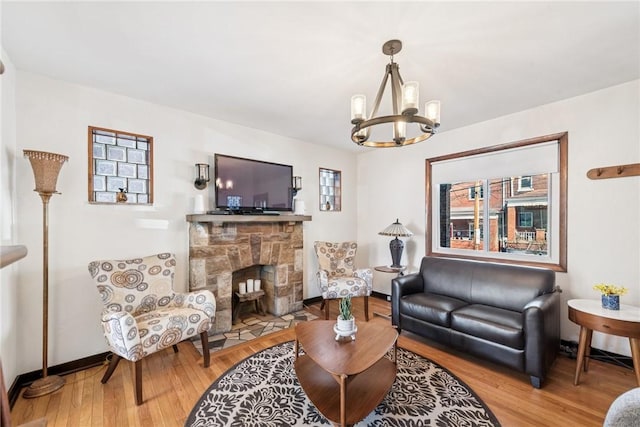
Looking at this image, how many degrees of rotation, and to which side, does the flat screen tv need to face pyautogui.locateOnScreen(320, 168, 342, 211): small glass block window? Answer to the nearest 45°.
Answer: approximately 90° to its left

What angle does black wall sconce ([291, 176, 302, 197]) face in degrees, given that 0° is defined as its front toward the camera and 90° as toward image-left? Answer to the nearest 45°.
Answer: approximately 315°

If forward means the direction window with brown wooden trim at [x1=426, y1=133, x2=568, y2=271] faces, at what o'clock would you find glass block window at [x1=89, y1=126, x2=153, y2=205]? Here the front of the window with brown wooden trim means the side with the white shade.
The glass block window is roughly at 12 o'clock from the window with brown wooden trim.

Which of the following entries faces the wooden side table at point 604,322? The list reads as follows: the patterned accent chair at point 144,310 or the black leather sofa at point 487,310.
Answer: the patterned accent chair

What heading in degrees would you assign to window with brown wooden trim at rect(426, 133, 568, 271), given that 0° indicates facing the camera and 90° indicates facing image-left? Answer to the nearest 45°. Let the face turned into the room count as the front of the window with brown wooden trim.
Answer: approximately 45°

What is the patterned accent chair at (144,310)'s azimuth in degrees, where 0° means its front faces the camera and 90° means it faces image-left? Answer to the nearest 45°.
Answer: approximately 315°

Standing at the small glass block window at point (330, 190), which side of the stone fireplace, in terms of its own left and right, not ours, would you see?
left
